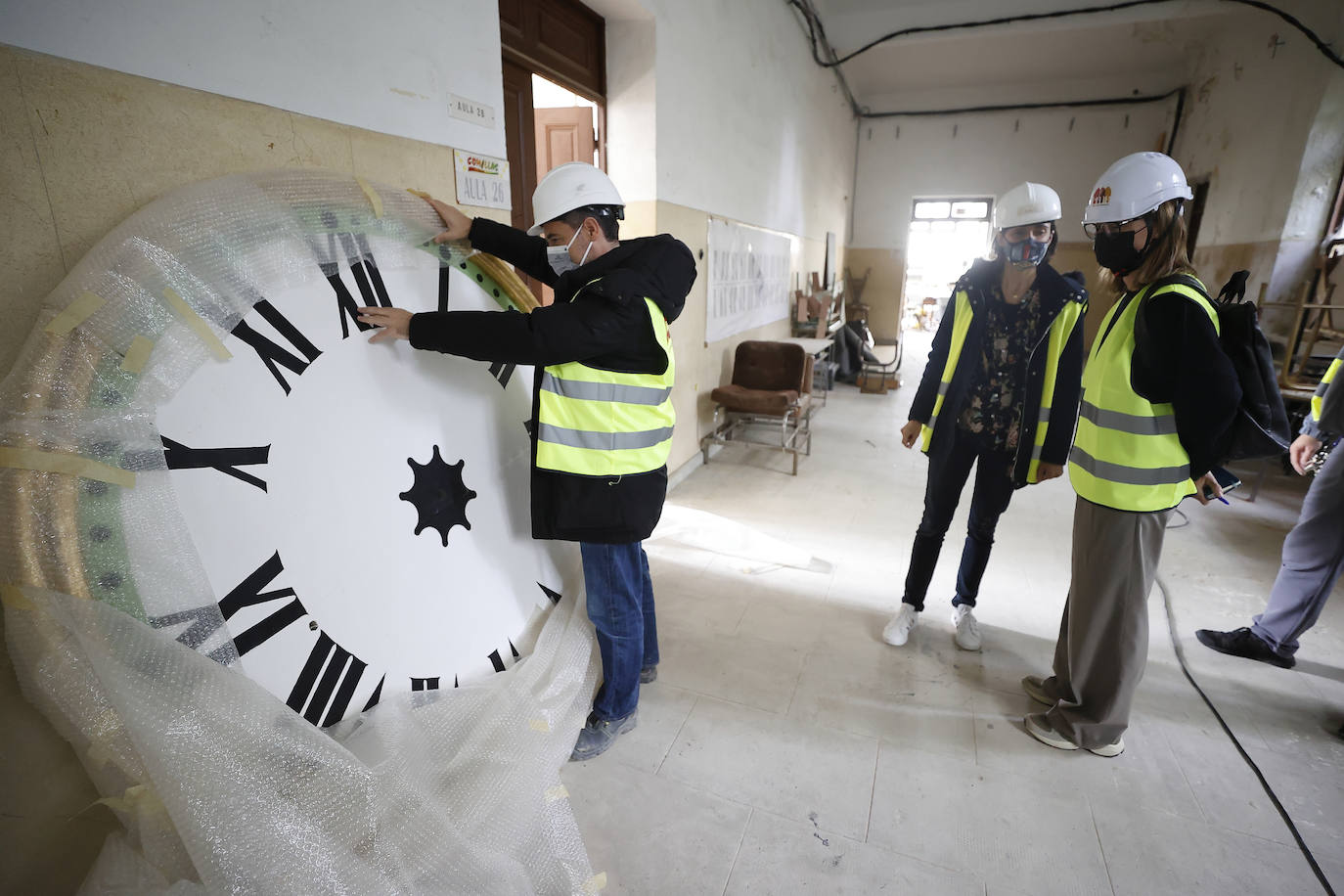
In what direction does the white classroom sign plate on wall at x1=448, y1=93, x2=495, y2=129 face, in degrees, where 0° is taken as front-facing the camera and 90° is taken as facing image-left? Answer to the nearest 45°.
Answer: approximately 315°

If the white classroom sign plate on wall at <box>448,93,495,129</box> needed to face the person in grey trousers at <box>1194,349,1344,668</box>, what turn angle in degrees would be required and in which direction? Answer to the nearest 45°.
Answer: approximately 45° to its left

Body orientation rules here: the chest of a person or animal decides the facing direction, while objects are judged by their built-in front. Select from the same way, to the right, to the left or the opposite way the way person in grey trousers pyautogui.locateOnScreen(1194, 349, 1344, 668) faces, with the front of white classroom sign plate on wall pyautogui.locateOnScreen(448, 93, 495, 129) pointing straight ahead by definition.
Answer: the opposite way

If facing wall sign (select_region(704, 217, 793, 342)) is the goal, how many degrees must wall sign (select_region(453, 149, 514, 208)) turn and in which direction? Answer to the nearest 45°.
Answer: approximately 90° to its left

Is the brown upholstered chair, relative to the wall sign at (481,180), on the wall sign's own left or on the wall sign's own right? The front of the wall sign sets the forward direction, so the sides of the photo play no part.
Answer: on the wall sign's own left

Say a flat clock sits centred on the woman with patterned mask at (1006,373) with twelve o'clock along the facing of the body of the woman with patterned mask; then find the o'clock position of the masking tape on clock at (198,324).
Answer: The masking tape on clock is roughly at 1 o'clock from the woman with patterned mask.

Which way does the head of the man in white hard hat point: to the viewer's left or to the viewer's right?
to the viewer's left

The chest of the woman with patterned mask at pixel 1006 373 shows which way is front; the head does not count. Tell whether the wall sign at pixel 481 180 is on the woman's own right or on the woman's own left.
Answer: on the woman's own right

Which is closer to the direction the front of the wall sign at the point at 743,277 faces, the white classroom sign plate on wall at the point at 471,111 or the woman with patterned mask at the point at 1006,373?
the woman with patterned mask

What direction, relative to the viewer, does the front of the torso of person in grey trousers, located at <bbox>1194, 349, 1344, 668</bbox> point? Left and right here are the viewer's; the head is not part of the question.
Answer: facing to the left of the viewer

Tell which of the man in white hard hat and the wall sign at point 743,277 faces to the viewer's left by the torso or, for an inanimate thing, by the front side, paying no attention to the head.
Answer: the man in white hard hat

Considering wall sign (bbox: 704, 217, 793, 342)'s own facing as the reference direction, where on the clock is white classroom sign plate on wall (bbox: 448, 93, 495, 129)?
The white classroom sign plate on wall is roughly at 2 o'clock from the wall sign.

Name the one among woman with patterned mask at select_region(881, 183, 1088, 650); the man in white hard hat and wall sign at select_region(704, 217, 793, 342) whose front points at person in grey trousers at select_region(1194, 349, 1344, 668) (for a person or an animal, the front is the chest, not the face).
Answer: the wall sign

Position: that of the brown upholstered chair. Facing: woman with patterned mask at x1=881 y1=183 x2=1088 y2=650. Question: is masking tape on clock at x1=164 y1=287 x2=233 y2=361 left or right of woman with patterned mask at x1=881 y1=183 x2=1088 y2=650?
right

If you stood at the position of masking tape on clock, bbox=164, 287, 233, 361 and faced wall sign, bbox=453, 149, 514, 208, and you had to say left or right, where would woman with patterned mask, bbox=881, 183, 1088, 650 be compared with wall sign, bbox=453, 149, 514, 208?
right
